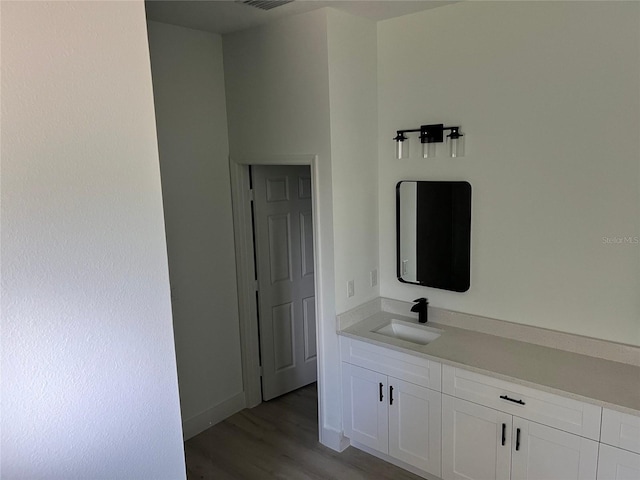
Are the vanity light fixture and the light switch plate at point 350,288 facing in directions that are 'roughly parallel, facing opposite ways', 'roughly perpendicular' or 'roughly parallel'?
roughly perpendicular

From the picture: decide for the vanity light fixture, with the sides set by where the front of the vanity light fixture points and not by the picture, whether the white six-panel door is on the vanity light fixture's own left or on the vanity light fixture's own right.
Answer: on the vanity light fixture's own right

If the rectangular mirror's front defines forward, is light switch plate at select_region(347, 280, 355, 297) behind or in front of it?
in front

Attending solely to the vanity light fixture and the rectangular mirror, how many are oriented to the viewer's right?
0

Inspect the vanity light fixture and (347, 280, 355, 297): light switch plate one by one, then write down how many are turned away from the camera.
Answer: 0

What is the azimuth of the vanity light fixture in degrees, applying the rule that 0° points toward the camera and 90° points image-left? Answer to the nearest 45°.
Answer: approximately 45°
